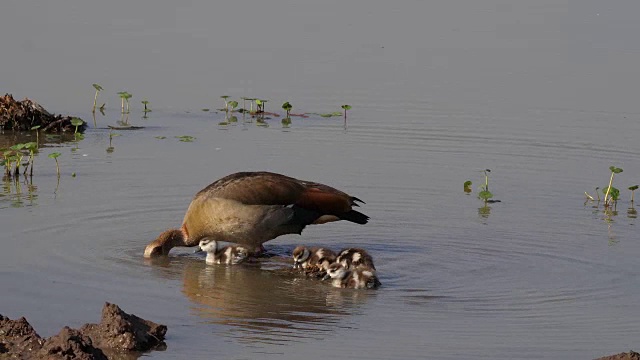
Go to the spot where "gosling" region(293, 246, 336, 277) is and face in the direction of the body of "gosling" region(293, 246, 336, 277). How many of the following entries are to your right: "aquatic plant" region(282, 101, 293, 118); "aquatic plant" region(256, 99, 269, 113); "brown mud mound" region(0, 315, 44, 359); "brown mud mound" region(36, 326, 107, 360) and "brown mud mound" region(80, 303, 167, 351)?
2

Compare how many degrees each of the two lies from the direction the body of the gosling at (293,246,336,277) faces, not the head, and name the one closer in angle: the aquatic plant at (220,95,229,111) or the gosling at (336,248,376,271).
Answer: the aquatic plant

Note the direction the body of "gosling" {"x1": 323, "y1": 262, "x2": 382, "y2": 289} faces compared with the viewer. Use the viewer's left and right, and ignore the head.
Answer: facing to the left of the viewer

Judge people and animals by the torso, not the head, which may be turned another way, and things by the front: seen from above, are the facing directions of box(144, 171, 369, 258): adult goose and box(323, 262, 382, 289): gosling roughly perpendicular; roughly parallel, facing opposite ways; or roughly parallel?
roughly parallel

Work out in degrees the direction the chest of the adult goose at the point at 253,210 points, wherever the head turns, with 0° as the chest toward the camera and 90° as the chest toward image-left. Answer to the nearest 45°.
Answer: approximately 90°

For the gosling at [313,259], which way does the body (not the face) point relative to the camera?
to the viewer's left

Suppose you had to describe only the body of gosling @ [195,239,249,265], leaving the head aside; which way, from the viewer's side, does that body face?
to the viewer's left

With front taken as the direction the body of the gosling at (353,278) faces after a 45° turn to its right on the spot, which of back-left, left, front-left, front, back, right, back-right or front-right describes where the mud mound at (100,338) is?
left

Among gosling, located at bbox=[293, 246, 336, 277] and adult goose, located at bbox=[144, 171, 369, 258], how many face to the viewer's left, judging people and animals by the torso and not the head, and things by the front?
2

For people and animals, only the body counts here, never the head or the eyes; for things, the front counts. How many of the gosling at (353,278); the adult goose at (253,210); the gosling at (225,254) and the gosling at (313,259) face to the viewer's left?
4

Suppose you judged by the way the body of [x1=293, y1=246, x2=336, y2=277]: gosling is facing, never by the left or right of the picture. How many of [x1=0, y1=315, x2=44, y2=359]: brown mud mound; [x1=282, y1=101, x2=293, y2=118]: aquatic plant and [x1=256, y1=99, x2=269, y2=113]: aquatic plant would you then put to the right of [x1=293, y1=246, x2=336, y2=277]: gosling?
2

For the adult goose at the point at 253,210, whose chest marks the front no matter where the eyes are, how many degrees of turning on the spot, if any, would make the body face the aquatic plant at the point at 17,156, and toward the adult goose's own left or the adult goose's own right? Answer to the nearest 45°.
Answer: approximately 45° to the adult goose's own right

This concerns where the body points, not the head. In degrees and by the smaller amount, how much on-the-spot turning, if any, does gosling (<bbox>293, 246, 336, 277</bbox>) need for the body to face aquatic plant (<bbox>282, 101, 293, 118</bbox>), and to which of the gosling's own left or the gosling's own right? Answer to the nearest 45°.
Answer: approximately 90° to the gosling's own right
